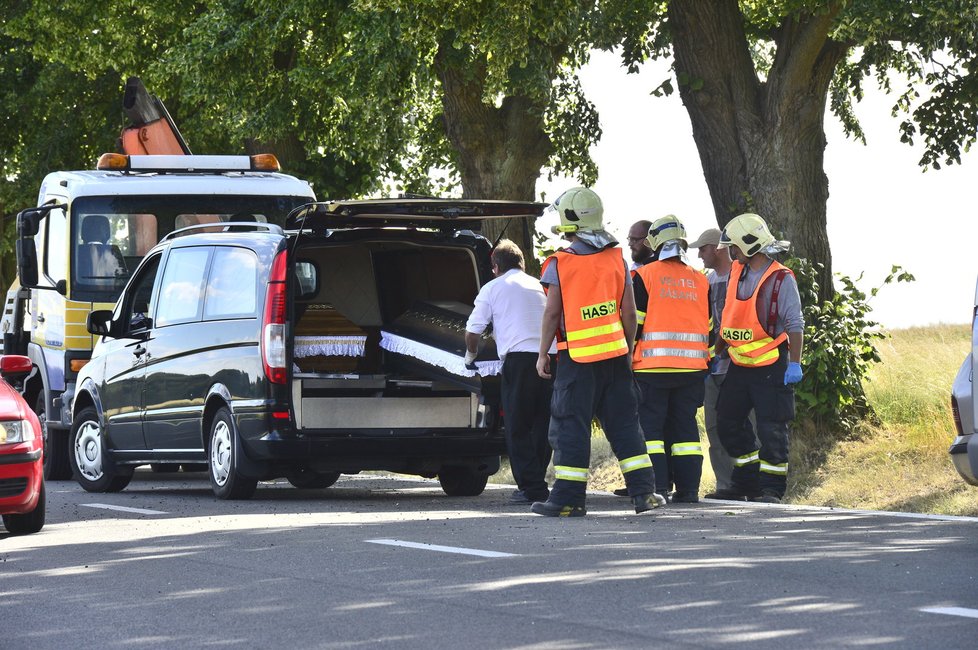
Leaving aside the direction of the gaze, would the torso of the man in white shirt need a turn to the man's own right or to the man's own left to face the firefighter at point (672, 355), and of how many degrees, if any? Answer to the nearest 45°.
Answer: approximately 135° to the man's own right

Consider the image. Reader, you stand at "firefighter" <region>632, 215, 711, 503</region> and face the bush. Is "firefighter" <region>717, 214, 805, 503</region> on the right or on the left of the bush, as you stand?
right

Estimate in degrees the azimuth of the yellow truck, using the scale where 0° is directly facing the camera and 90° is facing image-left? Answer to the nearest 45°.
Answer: approximately 0°

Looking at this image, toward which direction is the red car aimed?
toward the camera

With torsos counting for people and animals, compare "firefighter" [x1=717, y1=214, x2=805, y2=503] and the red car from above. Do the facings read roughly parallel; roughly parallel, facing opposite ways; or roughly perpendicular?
roughly perpendicular

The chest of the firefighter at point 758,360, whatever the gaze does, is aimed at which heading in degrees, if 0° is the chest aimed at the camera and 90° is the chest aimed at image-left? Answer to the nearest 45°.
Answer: approximately 45°

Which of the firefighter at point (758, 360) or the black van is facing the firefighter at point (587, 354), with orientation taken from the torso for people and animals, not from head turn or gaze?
the firefighter at point (758, 360)

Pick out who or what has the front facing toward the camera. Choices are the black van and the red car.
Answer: the red car

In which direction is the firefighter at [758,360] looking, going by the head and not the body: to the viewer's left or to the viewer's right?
to the viewer's left

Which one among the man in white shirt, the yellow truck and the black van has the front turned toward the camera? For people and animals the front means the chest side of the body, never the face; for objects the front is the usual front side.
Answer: the yellow truck

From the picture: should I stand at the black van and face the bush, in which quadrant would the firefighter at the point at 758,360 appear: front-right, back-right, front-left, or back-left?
front-right

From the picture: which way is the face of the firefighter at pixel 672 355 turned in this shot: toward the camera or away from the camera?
away from the camera

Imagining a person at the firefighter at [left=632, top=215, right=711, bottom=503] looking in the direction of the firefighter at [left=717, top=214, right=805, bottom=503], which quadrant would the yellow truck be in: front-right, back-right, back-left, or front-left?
back-left

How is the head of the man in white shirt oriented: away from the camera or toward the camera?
away from the camera

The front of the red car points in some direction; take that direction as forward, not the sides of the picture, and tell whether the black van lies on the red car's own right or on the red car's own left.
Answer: on the red car's own left

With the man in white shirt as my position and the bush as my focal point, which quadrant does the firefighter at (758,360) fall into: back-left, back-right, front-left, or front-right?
front-right
